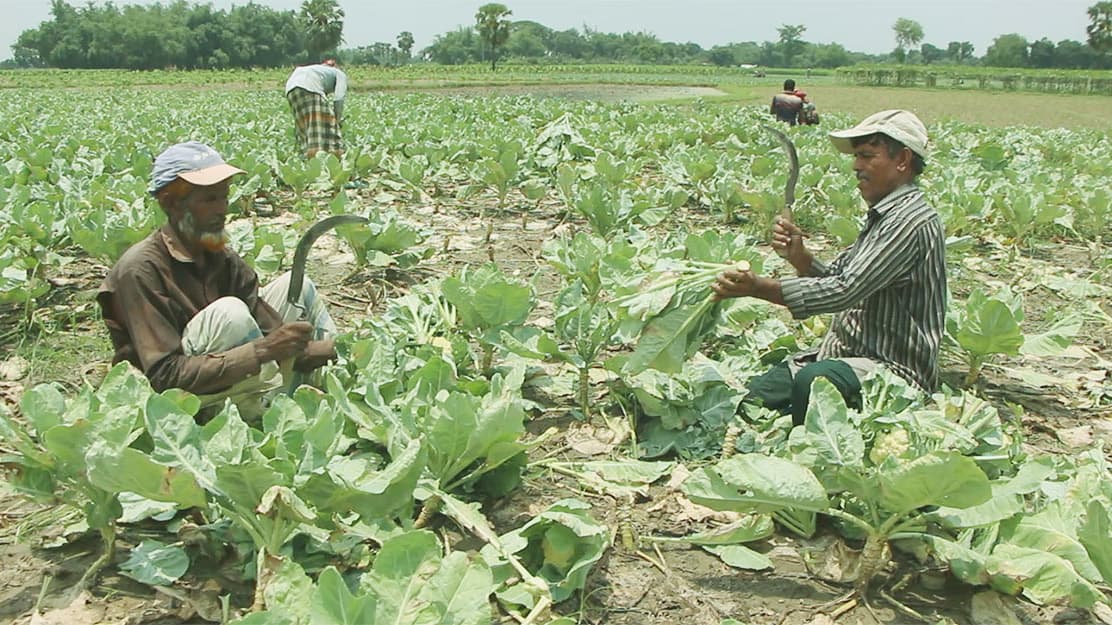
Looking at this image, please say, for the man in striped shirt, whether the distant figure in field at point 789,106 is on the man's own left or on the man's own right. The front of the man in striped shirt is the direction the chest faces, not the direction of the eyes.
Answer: on the man's own right

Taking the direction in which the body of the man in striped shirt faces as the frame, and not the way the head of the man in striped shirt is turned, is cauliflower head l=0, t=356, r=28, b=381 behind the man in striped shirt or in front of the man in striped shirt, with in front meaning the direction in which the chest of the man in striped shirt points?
in front

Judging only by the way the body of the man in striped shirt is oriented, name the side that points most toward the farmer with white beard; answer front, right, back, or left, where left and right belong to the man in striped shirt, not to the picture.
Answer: front

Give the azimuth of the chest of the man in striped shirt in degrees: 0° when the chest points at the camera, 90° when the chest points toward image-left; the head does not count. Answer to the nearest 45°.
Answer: approximately 90°

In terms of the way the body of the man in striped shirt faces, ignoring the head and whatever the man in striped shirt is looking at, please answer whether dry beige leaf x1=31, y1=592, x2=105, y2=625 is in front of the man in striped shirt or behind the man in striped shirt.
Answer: in front

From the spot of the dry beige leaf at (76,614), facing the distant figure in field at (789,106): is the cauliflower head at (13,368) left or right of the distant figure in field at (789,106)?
left

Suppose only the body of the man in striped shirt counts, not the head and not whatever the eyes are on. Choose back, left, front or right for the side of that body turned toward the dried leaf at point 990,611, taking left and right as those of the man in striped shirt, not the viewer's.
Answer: left

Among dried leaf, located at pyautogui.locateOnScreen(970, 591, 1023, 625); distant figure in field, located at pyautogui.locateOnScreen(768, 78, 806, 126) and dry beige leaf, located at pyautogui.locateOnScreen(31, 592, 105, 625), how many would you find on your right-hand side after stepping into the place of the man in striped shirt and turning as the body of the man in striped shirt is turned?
1

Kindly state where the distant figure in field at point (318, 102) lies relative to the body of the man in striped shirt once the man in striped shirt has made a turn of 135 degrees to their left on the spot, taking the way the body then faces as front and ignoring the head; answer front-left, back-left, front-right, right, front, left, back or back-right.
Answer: back

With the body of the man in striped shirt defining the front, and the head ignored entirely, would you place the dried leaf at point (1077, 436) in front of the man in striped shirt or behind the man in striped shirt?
behind

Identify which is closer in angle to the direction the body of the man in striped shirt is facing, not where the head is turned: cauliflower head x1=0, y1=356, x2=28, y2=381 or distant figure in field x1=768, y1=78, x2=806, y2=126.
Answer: the cauliflower head

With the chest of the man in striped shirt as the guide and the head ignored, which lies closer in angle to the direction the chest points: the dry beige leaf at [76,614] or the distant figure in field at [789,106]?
the dry beige leaf
